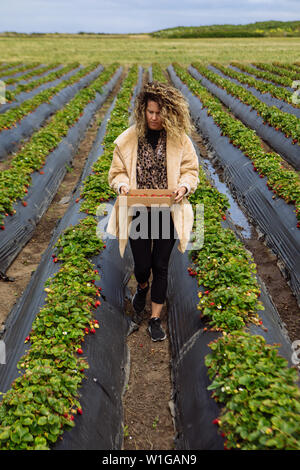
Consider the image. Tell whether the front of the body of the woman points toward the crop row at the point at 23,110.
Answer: no

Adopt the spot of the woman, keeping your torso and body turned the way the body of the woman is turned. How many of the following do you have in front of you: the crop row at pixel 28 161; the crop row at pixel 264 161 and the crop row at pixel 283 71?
0

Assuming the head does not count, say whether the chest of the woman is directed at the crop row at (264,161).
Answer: no

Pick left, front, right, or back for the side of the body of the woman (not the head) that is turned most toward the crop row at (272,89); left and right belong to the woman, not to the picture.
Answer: back

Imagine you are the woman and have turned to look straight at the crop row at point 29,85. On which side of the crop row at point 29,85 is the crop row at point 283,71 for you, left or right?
right

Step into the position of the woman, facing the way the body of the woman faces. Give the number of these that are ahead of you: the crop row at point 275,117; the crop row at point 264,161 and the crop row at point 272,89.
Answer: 0

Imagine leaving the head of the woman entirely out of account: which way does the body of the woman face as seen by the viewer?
toward the camera

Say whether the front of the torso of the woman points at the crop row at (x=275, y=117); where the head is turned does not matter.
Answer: no

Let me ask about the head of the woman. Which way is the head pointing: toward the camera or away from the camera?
toward the camera

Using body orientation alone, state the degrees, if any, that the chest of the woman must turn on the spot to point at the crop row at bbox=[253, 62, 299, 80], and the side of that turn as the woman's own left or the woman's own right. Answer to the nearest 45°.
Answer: approximately 180°

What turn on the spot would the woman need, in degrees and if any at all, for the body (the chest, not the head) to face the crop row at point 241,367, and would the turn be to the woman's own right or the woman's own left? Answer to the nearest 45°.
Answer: approximately 45° to the woman's own left

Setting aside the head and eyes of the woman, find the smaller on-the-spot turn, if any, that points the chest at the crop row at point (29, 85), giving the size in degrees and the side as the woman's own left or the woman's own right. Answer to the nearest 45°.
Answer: approximately 180°
